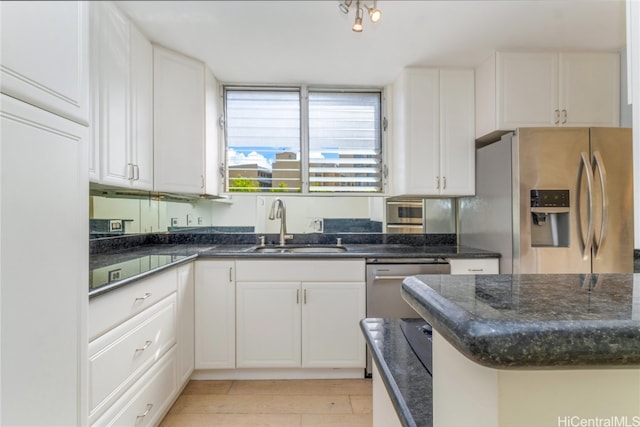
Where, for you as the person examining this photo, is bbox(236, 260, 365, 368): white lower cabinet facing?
facing the viewer

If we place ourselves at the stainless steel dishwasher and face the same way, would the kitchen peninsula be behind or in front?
in front

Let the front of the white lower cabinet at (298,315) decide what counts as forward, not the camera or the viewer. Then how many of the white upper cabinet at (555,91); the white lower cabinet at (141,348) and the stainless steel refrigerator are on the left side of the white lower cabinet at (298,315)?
2

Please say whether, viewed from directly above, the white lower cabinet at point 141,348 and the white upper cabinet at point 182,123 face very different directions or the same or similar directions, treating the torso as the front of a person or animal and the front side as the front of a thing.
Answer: same or similar directions

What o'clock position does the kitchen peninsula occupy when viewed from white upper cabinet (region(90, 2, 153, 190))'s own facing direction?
The kitchen peninsula is roughly at 1 o'clock from the white upper cabinet.

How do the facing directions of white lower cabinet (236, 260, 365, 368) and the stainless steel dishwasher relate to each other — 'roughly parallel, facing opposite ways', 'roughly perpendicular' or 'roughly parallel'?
roughly parallel

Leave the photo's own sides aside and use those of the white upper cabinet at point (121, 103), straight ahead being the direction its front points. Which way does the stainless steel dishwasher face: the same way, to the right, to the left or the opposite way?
to the right

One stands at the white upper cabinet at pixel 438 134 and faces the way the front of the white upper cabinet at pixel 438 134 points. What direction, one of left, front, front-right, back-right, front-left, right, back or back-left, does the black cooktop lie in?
front

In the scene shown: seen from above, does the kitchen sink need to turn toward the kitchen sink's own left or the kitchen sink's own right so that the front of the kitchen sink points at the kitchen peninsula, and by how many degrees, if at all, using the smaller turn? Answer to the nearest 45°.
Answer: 0° — it already faces it

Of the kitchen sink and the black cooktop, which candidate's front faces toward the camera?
the kitchen sink

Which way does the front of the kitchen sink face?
toward the camera

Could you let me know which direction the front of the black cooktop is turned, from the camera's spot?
facing to the left of the viewer
